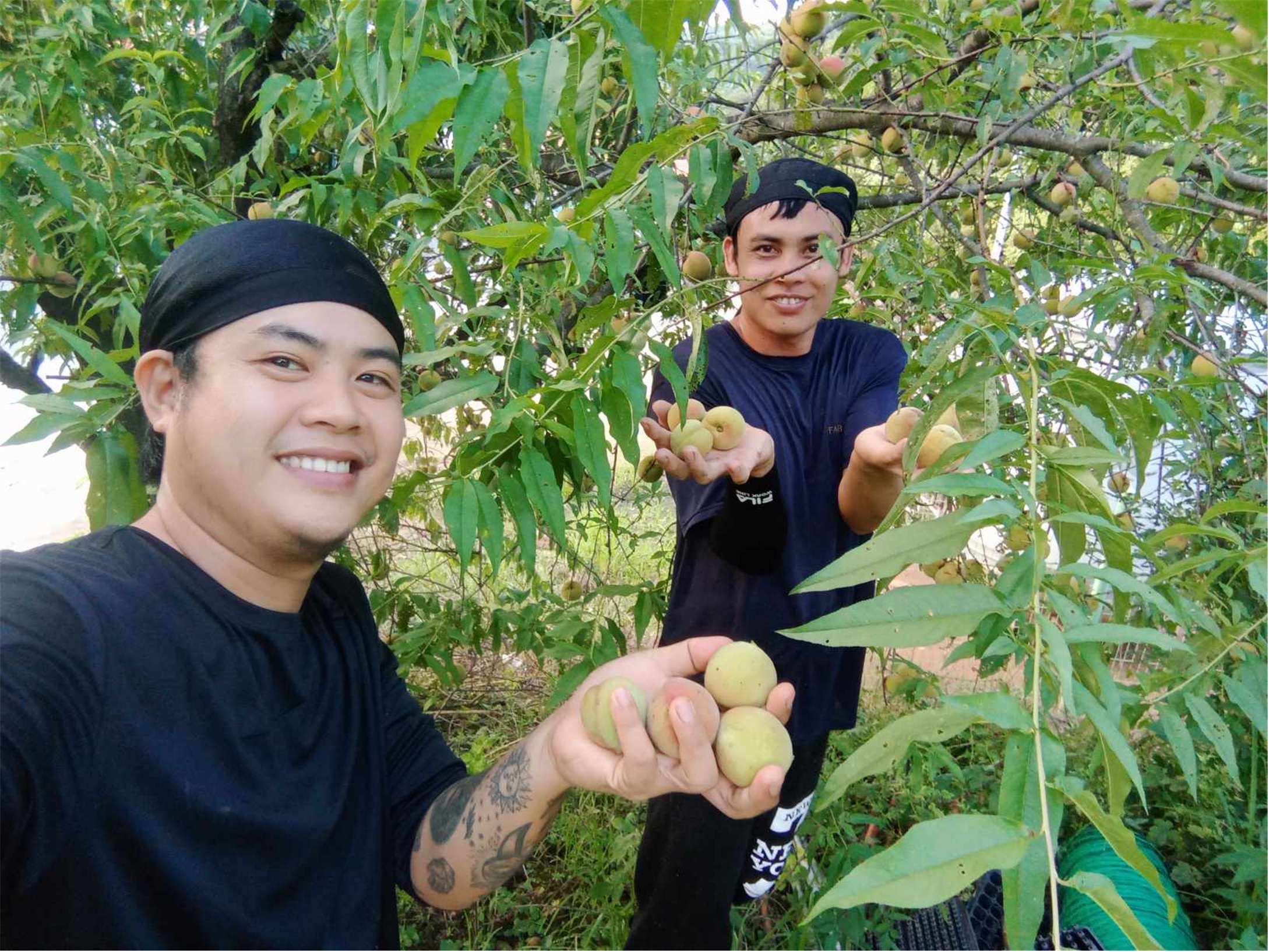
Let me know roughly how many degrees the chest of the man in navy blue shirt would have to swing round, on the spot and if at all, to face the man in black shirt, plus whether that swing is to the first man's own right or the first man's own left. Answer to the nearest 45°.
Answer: approximately 45° to the first man's own right

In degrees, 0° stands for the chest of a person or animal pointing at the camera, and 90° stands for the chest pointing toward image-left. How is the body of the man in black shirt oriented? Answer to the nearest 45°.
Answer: approximately 315°

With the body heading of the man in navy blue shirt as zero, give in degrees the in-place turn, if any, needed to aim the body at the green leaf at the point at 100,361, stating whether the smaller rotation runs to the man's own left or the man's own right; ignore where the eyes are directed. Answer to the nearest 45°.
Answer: approximately 45° to the man's own right

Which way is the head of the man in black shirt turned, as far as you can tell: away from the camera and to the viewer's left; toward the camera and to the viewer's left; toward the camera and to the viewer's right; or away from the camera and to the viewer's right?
toward the camera and to the viewer's right

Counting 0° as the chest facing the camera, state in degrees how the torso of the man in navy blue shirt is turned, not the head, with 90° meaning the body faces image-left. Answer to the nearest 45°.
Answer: approximately 0°

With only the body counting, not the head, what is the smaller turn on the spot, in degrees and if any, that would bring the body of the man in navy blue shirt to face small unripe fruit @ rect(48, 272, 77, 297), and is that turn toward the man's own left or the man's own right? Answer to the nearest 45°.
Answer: approximately 90° to the man's own right

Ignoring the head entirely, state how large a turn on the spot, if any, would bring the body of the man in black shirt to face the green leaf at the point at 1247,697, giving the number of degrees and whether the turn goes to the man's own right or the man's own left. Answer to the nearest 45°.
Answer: approximately 45° to the man's own left
